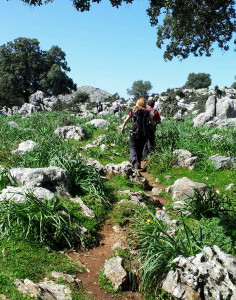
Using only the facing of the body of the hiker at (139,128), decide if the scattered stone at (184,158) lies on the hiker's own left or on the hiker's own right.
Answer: on the hiker's own right

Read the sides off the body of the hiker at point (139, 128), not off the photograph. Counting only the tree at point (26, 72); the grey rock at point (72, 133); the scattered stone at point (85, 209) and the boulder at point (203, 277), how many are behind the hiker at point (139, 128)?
2

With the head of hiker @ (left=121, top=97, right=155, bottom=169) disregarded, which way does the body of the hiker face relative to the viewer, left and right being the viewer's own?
facing away from the viewer

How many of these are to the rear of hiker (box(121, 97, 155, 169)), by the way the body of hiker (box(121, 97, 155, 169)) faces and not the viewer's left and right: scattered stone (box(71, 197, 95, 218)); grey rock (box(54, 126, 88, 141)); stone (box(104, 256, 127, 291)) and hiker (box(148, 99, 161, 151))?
2

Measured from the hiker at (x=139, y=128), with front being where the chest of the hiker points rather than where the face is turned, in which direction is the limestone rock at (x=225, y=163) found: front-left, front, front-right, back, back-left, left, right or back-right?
right

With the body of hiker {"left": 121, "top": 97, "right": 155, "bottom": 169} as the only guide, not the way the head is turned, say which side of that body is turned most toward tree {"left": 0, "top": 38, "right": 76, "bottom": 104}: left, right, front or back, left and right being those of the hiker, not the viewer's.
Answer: front

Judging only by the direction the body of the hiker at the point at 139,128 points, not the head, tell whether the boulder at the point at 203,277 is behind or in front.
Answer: behind

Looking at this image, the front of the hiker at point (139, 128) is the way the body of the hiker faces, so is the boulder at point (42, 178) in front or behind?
behind

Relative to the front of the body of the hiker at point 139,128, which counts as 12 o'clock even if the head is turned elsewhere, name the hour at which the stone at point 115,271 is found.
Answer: The stone is roughly at 6 o'clock from the hiker.

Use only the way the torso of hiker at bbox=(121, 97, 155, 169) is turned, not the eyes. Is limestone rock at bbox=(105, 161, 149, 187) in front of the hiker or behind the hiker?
behind
